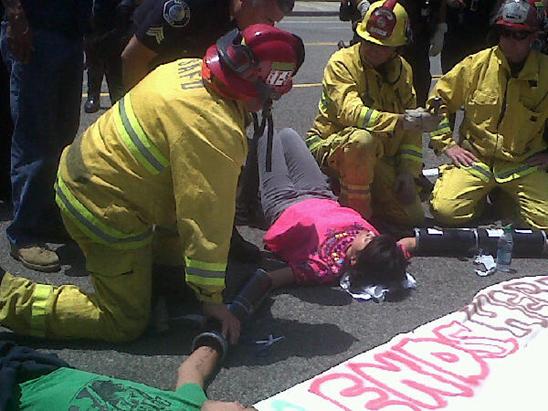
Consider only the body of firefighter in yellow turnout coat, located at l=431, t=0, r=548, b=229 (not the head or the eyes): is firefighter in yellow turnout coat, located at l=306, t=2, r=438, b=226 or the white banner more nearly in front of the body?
the white banner

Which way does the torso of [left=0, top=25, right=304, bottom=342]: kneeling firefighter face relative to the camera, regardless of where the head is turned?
to the viewer's right

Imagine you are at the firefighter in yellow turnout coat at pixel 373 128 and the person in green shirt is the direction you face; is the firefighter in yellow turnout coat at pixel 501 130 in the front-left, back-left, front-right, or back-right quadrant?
back-left

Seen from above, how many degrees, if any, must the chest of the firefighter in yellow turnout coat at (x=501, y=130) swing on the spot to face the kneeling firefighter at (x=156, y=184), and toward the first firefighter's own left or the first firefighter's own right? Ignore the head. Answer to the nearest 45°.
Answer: approximately 45° to the first firefighter's own right

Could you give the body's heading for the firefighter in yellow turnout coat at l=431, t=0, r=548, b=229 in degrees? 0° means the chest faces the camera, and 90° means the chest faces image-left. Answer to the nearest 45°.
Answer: approximately 0°

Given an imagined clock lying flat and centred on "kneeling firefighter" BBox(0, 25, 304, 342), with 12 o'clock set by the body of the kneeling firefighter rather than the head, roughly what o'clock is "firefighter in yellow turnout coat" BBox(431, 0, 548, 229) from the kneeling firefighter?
The firefighter in yellow turnout coat is roughly at 11 o'clock from the kneeling firefighter.

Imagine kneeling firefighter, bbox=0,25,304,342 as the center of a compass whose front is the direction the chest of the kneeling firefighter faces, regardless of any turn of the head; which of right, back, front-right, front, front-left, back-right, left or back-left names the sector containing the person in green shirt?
right

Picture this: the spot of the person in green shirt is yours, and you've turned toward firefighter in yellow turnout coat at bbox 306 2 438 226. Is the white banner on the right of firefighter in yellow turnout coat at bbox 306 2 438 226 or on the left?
right

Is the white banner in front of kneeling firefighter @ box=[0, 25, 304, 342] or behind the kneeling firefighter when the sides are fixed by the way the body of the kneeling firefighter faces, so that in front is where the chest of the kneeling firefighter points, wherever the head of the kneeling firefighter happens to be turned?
in front

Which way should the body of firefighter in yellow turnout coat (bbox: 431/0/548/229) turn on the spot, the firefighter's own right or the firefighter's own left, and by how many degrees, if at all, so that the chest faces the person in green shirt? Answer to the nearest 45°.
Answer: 0° — they already face them

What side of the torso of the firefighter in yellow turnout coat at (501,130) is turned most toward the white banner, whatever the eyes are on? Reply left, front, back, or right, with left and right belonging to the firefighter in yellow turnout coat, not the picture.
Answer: front

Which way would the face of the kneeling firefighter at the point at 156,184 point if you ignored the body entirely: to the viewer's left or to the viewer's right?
to the viewer's right
